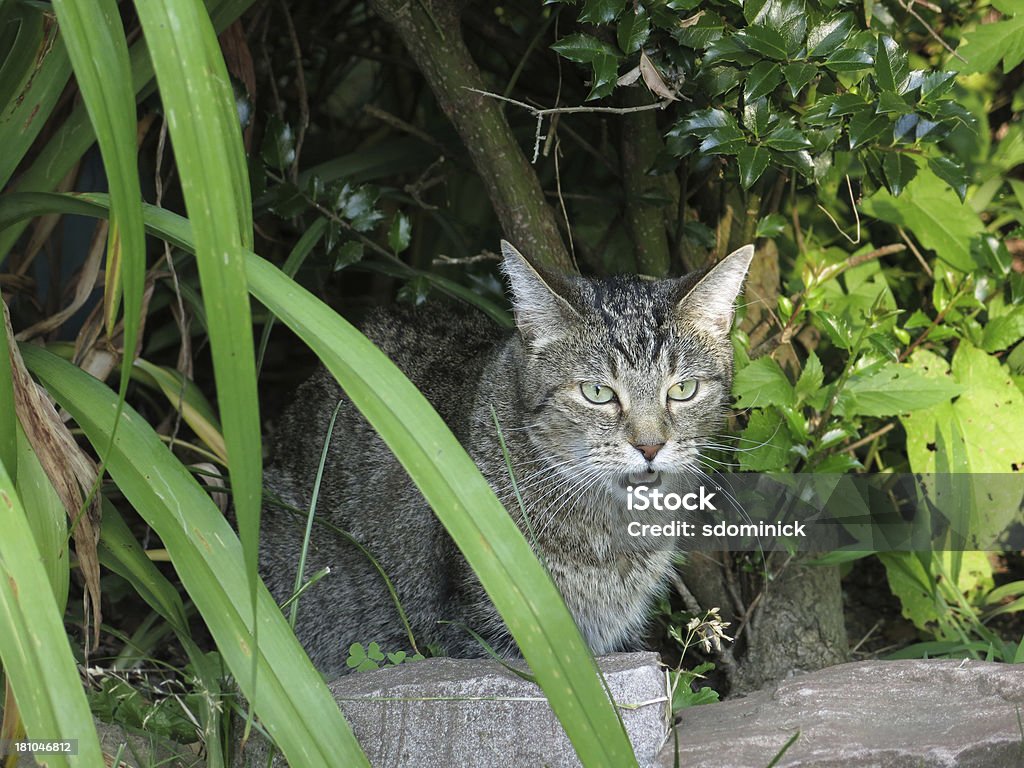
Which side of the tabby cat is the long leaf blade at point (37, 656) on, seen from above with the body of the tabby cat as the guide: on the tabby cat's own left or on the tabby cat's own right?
on the tabby cat's own right

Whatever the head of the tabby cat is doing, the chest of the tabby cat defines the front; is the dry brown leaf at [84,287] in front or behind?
behind

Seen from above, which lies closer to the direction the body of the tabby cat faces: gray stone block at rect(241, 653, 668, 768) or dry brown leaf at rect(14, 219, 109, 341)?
the gray stone block

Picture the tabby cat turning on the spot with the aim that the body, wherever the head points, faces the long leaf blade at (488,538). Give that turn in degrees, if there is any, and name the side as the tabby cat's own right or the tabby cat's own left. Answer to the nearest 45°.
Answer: approximately 45° to the tabby cat's own right

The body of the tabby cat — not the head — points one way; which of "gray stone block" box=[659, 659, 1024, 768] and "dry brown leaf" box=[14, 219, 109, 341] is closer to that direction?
the gray stone block

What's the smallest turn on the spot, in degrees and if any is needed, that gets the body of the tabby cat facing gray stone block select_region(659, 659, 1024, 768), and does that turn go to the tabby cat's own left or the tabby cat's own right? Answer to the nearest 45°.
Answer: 0° — it already faces it

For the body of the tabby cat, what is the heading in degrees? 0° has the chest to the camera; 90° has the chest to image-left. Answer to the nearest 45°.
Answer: approximately 315°

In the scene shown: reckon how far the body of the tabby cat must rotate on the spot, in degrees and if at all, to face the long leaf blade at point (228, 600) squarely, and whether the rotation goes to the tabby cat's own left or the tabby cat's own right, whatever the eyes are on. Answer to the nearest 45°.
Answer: approximately 90° to the tabby cat's own right

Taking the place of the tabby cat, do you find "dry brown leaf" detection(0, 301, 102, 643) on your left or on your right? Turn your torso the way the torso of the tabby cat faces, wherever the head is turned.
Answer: on your right

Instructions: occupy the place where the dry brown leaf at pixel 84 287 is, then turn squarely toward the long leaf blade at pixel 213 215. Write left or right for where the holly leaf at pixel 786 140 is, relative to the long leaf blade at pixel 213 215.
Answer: left
